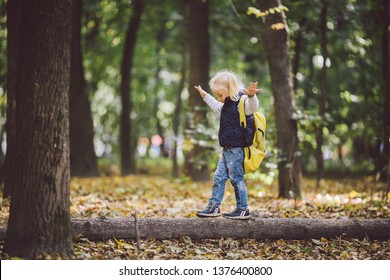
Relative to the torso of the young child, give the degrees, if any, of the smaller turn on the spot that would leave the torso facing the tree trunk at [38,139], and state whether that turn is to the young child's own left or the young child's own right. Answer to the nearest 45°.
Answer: approximately 45° to the young child's own left

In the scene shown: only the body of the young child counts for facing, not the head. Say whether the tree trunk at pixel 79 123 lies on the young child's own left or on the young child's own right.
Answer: on the young child's own right

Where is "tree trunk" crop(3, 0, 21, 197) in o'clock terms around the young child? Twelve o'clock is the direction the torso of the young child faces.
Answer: The tree trunk is roughly at 1 o'clock from the young child.

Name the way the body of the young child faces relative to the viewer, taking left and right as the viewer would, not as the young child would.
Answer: facing to the left of the viewer

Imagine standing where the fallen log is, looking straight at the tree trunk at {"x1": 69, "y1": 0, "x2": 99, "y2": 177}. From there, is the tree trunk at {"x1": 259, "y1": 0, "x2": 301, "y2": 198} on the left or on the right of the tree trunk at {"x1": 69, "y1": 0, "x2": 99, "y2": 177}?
right

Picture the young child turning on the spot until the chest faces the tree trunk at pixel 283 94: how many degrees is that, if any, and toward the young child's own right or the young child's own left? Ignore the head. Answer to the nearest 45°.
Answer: approximately 90° to the young child's own right

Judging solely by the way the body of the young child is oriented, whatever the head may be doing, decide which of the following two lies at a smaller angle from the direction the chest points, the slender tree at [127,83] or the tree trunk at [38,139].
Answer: the tree trunk
